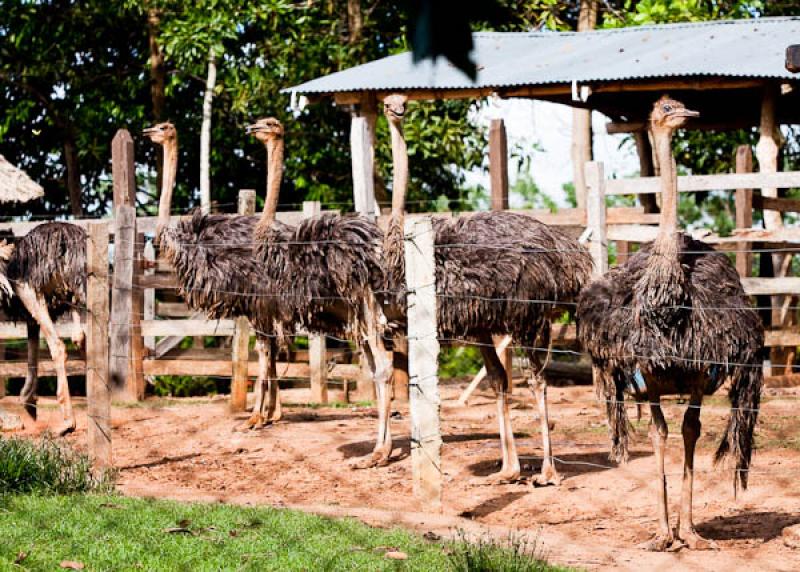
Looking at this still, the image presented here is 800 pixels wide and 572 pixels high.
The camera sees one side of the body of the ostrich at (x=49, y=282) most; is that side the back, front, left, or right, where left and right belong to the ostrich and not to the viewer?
left

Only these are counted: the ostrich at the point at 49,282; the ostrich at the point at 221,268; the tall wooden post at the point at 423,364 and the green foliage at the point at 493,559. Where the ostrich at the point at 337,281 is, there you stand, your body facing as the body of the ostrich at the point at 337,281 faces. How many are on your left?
2

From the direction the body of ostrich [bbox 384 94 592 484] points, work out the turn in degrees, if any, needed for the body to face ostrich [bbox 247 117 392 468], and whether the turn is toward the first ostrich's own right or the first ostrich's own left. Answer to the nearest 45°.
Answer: approximately 45° to the first ostrich's own right

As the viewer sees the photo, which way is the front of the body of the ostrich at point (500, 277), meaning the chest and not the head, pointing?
to the viewer's left

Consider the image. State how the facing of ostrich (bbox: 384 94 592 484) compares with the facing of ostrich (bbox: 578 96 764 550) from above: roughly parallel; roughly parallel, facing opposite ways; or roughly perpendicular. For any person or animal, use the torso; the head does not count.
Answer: roughly perpendicular

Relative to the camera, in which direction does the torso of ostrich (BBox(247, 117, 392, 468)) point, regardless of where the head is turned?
to the viewer's left

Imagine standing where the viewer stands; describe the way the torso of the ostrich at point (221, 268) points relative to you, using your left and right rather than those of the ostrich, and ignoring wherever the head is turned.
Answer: facing to the left of the viewer

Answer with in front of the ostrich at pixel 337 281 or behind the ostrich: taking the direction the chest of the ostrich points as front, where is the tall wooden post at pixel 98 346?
in front

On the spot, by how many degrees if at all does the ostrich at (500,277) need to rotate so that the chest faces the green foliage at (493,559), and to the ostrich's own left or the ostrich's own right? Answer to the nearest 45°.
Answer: approximately 90° to the ostrich's own left

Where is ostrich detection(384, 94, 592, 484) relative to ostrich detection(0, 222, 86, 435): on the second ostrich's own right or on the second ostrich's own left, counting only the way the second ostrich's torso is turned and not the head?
on the second ostrich's own left

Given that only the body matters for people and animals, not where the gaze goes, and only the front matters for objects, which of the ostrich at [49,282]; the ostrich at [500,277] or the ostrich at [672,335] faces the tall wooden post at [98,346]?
the ostrich at [500,277]

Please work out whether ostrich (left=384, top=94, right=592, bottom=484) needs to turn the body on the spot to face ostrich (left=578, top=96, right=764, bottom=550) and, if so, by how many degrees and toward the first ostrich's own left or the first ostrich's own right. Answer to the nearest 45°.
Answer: approximately 135° to the first ostrich's own left

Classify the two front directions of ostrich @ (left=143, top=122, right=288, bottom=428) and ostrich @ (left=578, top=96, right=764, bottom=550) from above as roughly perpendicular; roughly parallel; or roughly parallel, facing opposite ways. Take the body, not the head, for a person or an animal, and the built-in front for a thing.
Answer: roughly perpendicular

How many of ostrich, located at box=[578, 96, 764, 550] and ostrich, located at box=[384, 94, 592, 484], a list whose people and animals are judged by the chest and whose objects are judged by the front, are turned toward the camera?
1
